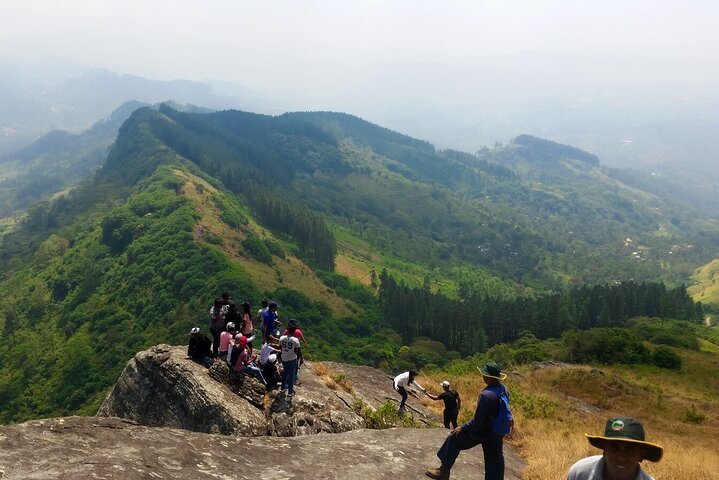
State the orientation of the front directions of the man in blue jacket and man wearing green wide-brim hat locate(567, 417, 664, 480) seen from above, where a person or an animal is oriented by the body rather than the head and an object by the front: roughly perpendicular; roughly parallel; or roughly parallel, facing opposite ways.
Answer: roughly perpendicular

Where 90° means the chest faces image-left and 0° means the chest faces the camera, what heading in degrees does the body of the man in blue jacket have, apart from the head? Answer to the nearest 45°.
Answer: approximately 90°

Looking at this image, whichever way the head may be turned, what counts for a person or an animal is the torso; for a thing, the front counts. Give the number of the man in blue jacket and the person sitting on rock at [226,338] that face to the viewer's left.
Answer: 1

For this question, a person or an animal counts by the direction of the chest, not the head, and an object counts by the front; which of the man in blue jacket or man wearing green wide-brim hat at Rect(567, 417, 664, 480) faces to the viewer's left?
the man in blue jacket

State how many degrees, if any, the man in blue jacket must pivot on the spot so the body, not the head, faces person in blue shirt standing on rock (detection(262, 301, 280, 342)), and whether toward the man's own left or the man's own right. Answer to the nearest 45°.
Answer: approximately 45° to the man's own right
